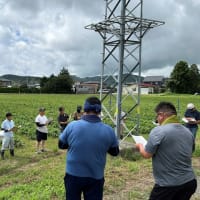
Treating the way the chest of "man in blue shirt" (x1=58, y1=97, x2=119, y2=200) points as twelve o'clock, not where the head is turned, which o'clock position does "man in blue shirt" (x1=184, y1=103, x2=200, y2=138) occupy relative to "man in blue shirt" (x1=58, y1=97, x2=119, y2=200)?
"man in blue shirt" (x1=184, y1=103, x2=200, y2=138) is roughly at 1 o'clock from "man in blue shirt" (x1=58, y1=97, x2=119, y2=200).

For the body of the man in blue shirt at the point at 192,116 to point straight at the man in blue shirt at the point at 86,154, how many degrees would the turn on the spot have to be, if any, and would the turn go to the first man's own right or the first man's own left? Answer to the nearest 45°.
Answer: approximately 45° to the first man's own left

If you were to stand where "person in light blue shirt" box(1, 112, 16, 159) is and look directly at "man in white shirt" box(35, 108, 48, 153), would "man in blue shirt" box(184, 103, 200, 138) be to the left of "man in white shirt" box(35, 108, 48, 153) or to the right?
right

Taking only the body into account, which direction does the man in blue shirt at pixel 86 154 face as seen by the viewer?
away from the camera

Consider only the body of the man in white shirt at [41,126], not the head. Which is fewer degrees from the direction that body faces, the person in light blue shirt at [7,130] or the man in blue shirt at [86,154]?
the man in blue shirt

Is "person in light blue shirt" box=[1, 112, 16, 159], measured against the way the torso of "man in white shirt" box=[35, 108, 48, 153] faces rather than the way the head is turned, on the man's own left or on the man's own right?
on the man's own right

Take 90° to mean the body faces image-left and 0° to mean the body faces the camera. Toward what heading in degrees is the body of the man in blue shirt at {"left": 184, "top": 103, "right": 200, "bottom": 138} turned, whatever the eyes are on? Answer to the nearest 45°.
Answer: approximately 45°

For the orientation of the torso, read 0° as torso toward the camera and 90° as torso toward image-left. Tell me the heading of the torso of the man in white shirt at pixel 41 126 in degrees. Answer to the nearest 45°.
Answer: approximately 315°
